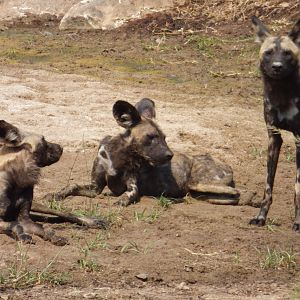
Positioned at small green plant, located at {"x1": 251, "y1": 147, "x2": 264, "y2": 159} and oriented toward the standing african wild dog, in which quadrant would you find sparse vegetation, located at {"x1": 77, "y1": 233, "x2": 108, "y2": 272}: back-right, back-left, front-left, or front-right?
front-right

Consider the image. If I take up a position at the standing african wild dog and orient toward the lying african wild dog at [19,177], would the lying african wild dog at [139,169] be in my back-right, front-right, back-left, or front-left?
front-right

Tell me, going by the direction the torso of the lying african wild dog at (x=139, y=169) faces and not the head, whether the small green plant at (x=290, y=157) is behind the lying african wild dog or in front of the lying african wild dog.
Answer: behind

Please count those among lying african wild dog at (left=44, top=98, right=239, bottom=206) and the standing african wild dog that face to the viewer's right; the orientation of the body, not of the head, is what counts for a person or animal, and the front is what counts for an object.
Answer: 0

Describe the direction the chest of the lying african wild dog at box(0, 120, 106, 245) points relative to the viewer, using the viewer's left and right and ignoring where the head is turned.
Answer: facing to the right of the viewer

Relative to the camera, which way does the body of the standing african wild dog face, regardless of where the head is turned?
toward the camera

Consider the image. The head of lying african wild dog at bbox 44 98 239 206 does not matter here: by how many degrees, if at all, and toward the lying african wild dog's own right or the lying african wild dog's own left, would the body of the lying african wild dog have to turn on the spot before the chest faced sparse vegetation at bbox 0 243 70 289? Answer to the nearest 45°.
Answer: approximately 45° to the lying african wild dog's own left

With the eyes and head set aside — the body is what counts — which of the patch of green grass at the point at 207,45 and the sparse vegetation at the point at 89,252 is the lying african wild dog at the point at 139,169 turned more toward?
the sparse vegetation

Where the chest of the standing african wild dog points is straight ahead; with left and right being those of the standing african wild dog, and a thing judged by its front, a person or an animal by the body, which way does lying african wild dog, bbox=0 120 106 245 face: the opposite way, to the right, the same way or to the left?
to the left

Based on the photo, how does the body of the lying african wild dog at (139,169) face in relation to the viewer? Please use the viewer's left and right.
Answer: facing the viewer and to the left of the viewer

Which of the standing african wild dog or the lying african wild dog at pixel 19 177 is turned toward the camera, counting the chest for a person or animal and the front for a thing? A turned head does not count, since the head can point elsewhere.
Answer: the standing african wild dog

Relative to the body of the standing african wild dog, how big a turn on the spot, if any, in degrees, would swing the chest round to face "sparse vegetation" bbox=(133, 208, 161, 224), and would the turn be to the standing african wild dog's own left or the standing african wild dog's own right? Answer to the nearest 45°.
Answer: approximately 45° to the standing african wild dog's own right

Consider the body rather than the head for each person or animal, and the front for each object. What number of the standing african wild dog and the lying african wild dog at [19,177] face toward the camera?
1

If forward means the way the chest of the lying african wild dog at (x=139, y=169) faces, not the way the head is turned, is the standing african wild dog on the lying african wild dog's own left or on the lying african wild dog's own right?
on the lying african wild dog's own left
